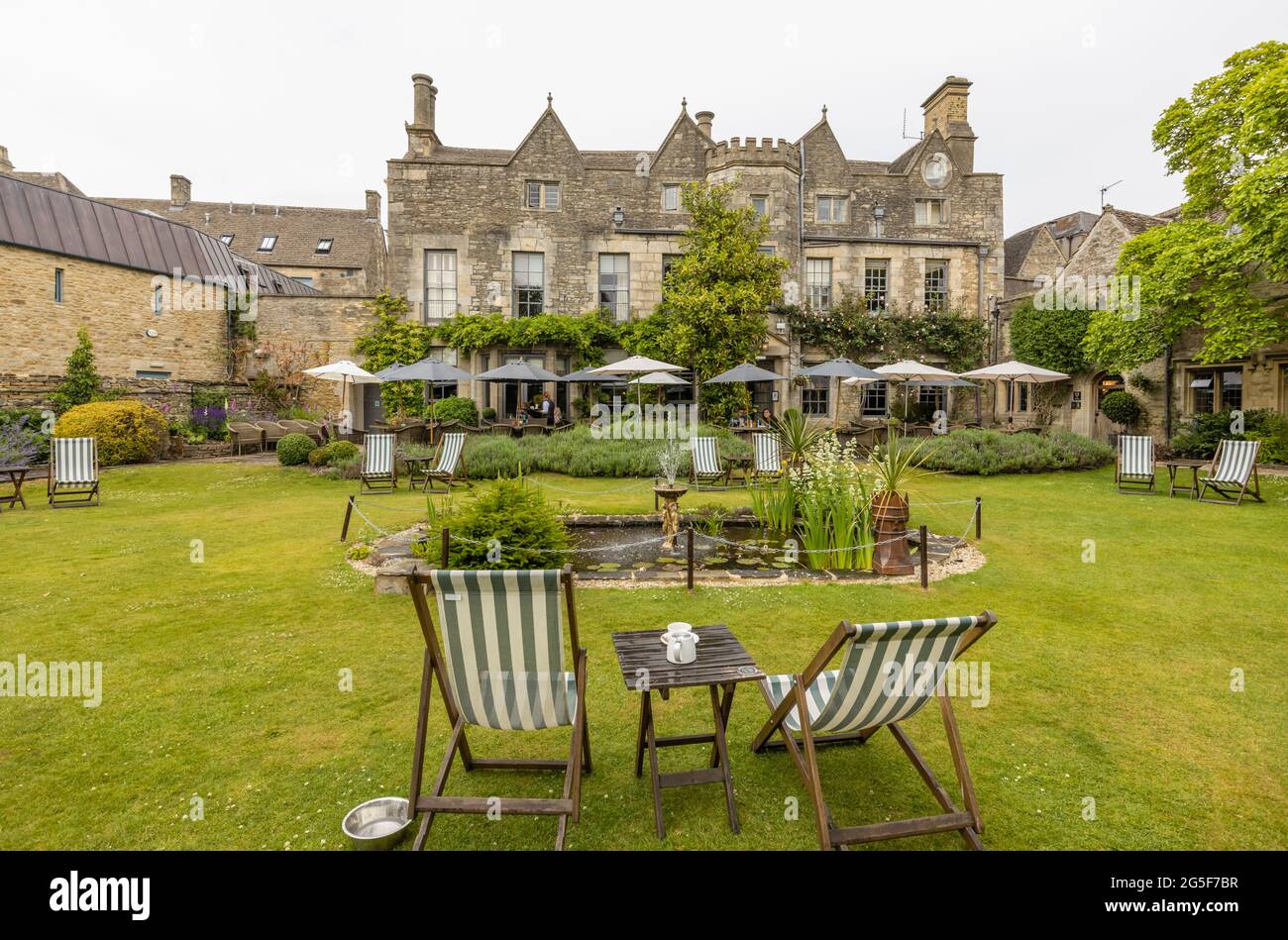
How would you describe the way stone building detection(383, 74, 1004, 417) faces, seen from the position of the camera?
facing the viewer

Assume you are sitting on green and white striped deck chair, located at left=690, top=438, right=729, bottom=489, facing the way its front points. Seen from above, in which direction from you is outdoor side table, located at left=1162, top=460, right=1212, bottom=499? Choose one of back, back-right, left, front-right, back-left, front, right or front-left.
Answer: front-left

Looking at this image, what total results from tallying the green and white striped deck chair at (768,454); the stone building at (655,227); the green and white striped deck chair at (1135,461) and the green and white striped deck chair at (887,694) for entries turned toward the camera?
3

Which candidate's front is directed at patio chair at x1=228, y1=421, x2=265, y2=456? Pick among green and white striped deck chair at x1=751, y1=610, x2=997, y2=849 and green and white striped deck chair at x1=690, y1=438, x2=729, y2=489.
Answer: green and white striped deck chair at x1=751, y1=610, x2=997, y2=849

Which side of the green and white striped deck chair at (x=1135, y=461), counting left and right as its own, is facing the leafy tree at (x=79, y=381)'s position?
right

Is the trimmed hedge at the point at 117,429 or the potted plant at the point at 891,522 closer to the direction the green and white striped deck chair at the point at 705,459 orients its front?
the potted plant

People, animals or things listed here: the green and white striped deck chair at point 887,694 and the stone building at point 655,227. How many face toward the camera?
1

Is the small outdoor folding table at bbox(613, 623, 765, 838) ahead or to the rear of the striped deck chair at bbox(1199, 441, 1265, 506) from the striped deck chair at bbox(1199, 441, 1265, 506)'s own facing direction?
ahead

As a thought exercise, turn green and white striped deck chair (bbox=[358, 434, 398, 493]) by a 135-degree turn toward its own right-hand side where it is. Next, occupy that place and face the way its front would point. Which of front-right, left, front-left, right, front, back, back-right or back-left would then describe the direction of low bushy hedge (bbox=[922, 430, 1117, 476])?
back-right

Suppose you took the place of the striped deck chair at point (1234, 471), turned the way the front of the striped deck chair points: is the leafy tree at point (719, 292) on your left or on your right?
on your right

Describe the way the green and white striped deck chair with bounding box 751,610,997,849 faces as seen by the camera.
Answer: facing away from the viewer and to the left of the viewer

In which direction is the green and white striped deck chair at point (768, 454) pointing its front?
toward the camera
